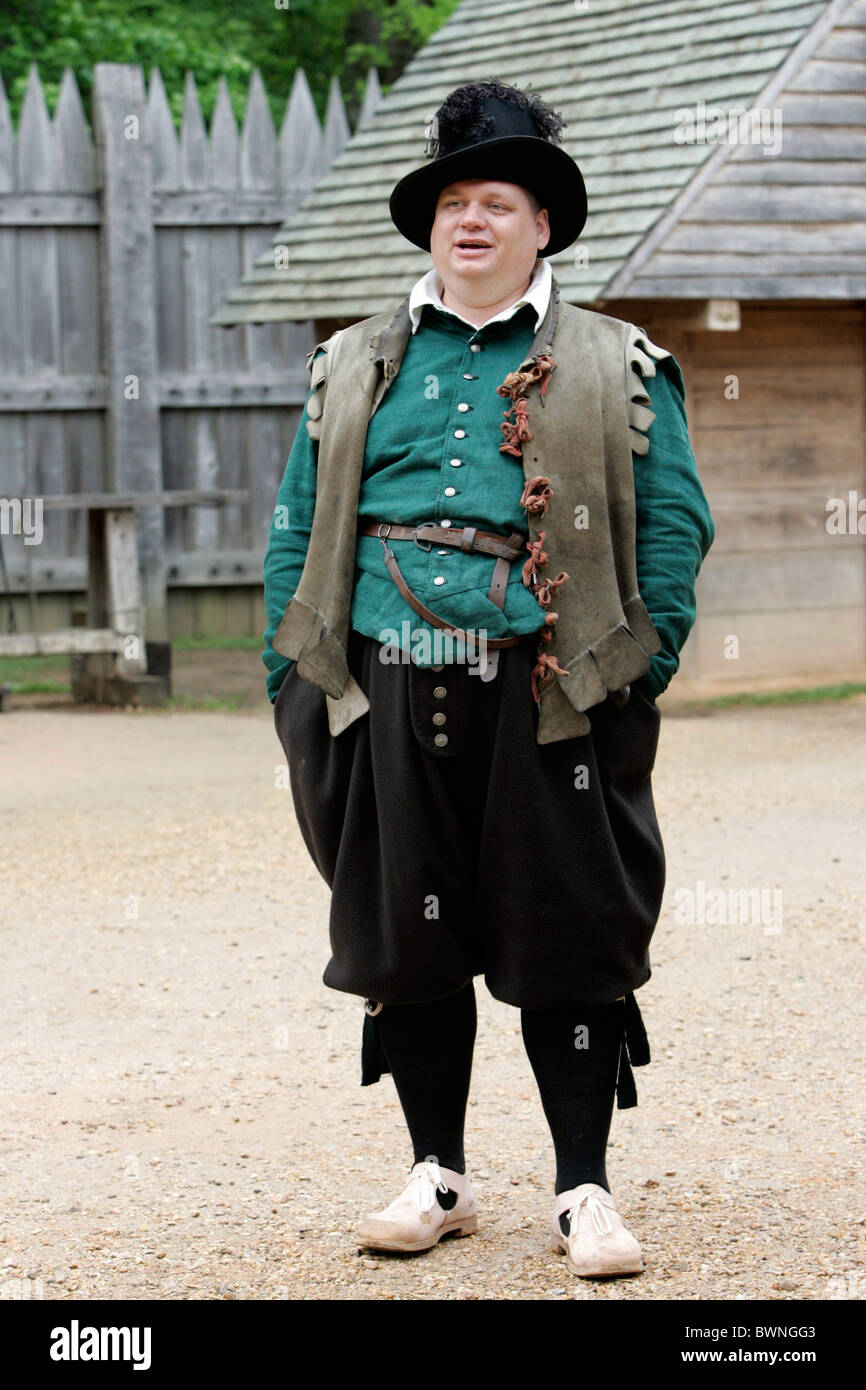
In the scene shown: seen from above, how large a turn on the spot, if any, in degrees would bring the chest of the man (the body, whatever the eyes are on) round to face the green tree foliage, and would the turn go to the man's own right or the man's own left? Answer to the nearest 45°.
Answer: approximately 180°

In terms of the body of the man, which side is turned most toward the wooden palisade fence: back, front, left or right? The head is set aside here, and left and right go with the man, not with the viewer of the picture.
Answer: back

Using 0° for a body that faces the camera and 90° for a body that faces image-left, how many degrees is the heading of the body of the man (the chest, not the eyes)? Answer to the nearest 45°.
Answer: approximately 0°
